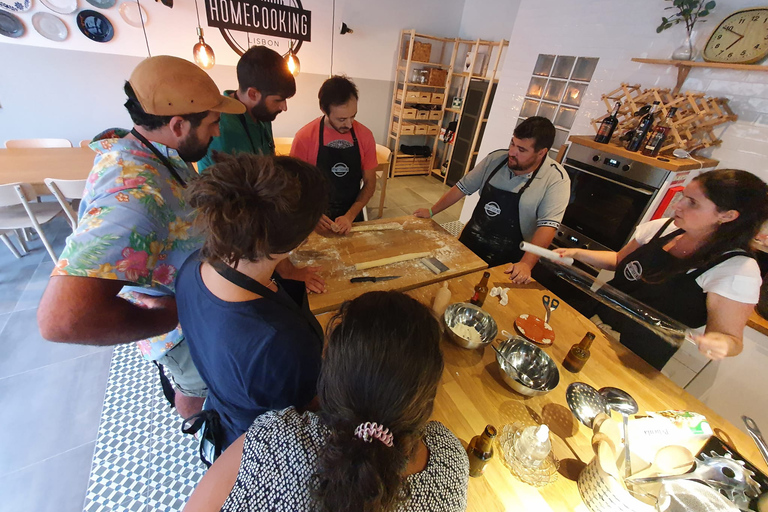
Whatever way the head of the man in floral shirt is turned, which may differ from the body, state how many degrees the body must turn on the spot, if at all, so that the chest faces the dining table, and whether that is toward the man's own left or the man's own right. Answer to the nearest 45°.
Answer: approximately 90° to the man's own left

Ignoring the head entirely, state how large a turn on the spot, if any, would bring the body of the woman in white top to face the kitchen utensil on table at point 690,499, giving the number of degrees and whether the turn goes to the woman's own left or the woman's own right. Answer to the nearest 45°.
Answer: approximately 45° to the woman's own left

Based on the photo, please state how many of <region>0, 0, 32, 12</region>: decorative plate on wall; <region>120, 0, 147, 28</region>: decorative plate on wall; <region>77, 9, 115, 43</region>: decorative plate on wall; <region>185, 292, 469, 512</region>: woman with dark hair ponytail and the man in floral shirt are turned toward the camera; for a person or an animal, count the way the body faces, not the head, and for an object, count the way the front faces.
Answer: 3

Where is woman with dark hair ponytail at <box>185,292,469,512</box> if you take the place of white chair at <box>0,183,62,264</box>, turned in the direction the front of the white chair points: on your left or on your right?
on your right

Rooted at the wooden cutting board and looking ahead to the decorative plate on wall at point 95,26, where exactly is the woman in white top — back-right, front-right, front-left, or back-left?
back-right

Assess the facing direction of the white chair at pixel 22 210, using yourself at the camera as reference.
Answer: facing away from the viewer and to the right of the viewer

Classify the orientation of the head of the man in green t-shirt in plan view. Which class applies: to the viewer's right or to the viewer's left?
to the viewer's right

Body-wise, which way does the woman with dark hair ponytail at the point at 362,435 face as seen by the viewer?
away from the camera

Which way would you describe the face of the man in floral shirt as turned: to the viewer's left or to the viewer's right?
to the viewer's right

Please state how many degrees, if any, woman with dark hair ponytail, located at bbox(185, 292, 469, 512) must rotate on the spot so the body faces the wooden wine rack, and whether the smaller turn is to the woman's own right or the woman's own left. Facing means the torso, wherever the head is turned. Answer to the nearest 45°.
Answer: approximately 45° to the woman's own right

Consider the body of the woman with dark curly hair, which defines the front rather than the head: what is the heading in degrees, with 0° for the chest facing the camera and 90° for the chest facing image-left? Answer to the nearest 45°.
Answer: approximately 225°

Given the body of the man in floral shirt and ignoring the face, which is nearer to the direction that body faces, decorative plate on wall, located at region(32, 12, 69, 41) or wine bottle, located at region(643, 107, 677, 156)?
the wine bottle

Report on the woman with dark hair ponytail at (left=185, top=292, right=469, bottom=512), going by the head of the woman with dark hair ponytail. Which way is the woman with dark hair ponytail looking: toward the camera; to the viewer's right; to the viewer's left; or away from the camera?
away from the camera

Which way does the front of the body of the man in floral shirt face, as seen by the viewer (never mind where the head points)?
to the viewer's right
